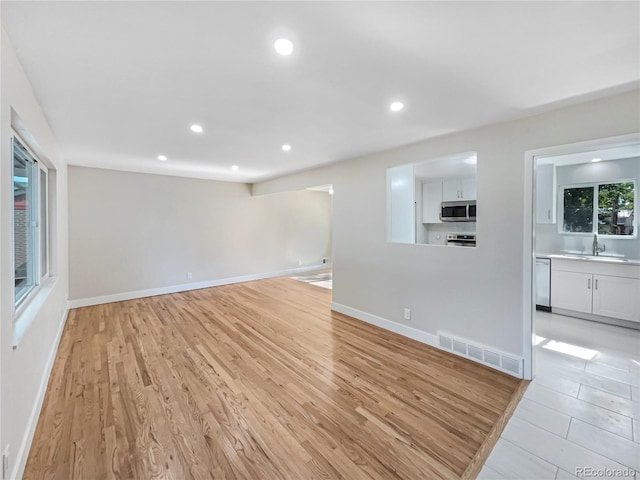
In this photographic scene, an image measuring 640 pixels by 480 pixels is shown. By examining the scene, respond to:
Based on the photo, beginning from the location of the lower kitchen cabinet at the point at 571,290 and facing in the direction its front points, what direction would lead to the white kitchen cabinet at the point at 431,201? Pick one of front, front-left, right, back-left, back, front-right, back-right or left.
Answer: right

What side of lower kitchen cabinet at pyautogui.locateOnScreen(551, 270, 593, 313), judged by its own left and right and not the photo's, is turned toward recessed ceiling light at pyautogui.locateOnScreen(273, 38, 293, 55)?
front

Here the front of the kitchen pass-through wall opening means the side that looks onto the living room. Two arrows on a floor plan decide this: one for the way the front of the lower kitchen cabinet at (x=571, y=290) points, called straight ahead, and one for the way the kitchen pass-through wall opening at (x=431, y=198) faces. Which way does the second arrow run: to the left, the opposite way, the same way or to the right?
the same way

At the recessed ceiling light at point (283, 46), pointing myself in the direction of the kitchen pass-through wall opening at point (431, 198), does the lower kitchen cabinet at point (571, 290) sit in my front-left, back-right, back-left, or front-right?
front-right

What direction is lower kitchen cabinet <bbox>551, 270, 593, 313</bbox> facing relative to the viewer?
toward the camera

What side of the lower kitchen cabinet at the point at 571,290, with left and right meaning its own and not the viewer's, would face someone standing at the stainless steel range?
right
